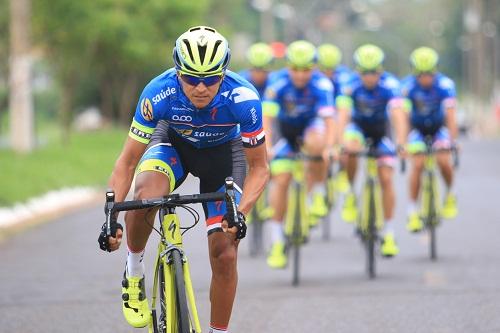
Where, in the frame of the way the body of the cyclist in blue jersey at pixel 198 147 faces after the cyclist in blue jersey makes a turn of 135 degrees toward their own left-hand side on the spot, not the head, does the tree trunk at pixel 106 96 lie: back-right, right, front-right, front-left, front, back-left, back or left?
front-left

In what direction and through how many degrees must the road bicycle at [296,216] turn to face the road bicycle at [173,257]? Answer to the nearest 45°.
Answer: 0° — it already faces it

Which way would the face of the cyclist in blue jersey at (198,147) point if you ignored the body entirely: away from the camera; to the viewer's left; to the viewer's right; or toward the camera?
toward the camera

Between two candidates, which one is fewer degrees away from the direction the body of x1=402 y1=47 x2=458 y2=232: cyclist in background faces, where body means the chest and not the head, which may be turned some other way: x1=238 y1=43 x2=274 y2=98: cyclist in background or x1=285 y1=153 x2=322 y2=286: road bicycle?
the road bicycle

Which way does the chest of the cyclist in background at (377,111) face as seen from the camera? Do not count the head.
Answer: toward the camera

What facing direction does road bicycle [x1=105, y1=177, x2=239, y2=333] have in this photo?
toward the camera

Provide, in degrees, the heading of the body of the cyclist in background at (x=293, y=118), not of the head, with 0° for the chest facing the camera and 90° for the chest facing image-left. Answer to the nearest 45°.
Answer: approximately 0°

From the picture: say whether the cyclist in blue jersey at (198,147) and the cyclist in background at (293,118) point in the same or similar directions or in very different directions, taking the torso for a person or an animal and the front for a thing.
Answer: same or similar directions

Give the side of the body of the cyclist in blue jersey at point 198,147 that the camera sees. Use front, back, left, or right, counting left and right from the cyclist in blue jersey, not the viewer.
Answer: front

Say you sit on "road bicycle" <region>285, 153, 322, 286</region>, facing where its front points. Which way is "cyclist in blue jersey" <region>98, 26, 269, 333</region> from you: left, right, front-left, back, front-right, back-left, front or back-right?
front

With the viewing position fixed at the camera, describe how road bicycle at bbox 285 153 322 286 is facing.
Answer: facing the viewer

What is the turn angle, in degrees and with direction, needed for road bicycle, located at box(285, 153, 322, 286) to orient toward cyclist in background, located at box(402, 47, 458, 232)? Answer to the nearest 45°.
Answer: approximately 135° to its left

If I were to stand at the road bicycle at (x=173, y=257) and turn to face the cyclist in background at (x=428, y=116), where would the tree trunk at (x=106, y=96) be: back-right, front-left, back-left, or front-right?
front-left

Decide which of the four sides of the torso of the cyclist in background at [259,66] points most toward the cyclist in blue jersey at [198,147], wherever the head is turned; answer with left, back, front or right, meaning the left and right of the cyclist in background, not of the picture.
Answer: front

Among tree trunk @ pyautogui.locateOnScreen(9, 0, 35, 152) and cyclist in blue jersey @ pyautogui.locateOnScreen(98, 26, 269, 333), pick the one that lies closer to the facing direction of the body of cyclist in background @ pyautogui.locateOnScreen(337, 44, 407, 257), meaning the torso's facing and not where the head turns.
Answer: the cyclist in blue jersey
